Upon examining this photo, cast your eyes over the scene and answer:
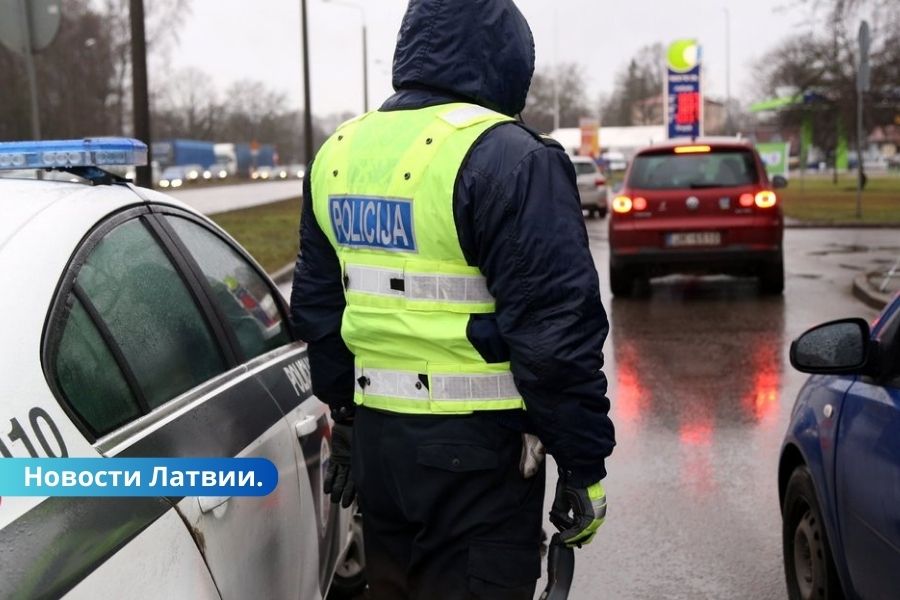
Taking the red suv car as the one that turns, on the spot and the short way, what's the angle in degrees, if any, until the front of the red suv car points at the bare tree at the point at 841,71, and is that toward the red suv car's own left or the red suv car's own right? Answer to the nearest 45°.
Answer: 0° — it already faces it

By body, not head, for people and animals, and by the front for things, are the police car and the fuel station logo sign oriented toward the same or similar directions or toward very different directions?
very different directions

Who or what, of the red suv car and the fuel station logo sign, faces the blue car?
the fuel station logo sign

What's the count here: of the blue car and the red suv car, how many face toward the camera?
0

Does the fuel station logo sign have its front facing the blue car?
yes

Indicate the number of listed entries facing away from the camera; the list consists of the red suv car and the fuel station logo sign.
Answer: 1

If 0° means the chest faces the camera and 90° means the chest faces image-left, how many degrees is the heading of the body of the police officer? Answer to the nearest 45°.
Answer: approximately 225°

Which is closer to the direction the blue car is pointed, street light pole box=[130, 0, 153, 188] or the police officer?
the street light pole

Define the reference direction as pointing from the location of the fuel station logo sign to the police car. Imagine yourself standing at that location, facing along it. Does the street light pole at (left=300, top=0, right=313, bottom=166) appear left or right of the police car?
right

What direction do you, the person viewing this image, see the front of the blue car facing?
facing away from the viewer and to the left of the viewer

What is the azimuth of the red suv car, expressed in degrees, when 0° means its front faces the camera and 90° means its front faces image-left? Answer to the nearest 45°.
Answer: approximately 180°

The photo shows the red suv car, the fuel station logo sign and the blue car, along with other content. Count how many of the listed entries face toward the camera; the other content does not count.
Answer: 1
